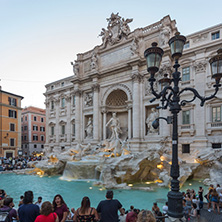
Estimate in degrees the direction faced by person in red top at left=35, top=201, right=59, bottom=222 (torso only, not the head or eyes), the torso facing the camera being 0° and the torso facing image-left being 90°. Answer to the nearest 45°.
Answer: approximately 180°

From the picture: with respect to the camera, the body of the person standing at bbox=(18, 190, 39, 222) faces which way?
away from the camera

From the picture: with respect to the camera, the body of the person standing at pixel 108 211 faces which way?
away from the camera

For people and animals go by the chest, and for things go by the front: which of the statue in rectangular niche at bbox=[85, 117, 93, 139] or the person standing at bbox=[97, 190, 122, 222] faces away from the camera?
the person standing

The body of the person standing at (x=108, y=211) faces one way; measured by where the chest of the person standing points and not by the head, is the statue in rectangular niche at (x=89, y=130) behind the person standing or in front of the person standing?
in front

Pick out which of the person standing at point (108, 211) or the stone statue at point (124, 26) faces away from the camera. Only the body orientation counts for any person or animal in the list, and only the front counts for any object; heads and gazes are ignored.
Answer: the person standing

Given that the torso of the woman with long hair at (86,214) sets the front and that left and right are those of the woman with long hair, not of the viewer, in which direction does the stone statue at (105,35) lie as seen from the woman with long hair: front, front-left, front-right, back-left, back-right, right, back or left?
front

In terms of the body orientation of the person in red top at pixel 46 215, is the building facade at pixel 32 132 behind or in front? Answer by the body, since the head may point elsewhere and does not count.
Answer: in front

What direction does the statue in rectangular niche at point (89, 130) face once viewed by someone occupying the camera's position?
facing the viewer and to the left of the viewer

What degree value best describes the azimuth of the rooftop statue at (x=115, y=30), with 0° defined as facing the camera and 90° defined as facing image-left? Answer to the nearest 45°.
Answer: approximately 45°

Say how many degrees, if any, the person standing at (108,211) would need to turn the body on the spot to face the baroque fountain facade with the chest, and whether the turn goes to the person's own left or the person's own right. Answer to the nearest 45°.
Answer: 0° — they already face it

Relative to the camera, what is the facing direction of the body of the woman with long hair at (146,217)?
away from the camera

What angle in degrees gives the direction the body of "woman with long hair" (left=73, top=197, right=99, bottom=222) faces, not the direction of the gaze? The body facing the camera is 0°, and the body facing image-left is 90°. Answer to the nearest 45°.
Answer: approximately 180°

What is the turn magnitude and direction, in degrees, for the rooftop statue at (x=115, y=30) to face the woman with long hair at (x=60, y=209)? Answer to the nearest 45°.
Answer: approximately 45° to its left
